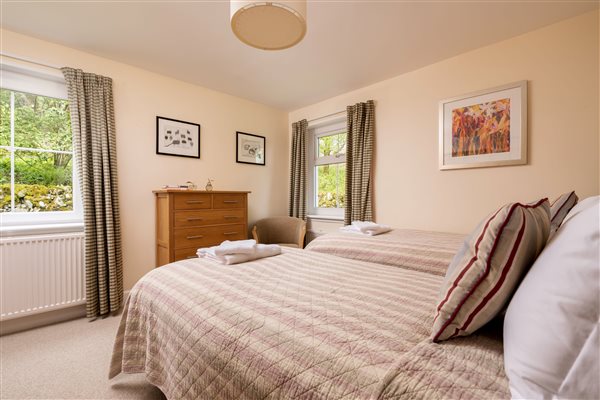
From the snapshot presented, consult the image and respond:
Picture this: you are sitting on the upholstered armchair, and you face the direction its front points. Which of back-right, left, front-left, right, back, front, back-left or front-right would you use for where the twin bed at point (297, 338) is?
front

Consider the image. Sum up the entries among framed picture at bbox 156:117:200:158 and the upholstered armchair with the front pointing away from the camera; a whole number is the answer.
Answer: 0

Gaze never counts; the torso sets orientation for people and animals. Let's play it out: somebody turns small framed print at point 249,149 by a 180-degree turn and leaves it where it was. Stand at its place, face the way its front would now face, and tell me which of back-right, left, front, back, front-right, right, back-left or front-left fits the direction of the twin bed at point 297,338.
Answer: back-left

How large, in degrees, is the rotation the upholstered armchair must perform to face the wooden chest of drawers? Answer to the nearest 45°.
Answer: approximately 45° to its right

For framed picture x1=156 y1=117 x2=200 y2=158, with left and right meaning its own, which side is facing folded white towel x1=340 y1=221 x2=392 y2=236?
front

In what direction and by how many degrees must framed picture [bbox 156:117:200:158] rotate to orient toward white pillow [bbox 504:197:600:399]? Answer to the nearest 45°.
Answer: approximately 45° to its right

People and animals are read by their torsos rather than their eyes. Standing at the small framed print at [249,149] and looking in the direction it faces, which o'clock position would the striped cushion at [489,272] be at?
The striped cushion is roughly at 1 o'clock from the small framed print.

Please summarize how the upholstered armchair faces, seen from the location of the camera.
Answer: facing the viewer

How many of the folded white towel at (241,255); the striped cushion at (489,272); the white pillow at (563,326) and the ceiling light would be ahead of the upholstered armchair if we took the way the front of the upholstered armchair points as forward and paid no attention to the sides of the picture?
4

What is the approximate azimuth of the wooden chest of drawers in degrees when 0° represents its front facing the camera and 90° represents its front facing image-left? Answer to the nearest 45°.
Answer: approximately 315°

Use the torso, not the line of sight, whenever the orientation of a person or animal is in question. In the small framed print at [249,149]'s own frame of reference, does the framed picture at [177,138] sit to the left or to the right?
on its right

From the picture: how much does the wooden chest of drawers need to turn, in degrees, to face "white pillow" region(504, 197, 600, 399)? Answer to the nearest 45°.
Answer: approximately 45° to its right
